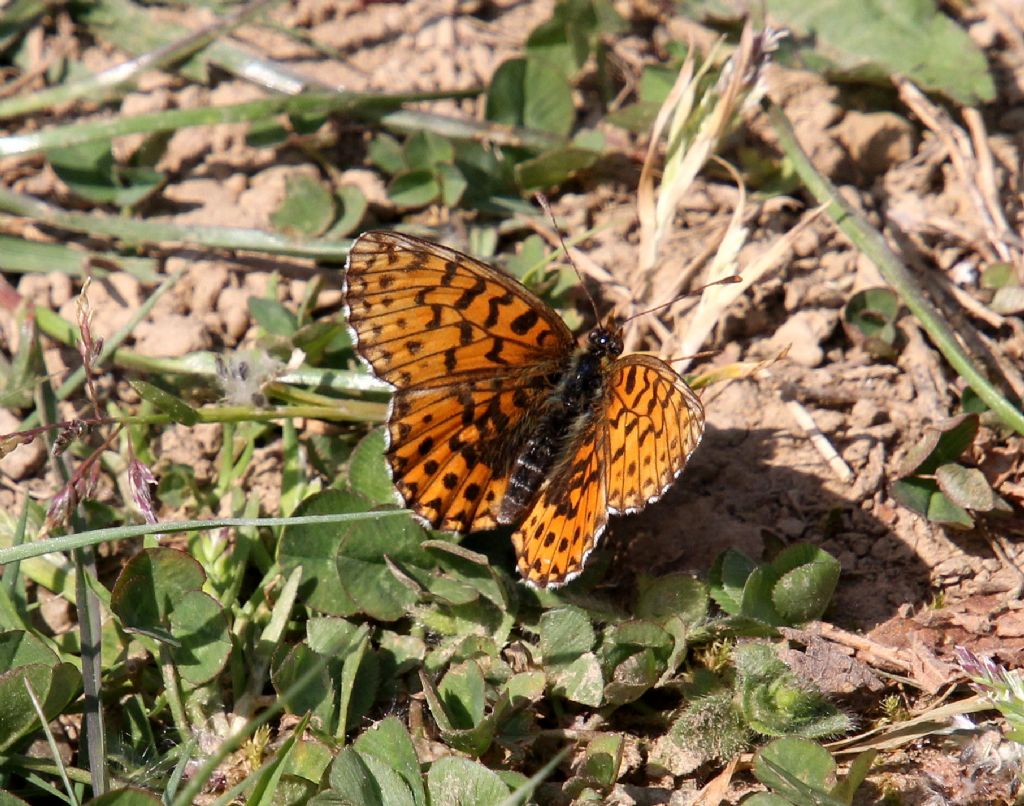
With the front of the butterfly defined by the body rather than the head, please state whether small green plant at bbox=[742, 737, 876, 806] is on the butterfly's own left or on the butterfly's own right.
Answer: on the butterfly's own right

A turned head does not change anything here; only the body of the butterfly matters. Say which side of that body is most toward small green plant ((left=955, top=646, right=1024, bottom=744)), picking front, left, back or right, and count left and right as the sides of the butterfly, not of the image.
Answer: right

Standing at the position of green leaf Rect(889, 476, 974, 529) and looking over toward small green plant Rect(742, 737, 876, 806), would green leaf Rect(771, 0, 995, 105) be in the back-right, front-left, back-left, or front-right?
back-right

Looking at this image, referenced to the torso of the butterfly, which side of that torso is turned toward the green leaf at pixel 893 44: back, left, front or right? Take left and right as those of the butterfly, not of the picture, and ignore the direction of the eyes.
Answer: front

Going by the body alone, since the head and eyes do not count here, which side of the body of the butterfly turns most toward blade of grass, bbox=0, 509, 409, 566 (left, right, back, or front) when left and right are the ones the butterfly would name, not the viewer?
back

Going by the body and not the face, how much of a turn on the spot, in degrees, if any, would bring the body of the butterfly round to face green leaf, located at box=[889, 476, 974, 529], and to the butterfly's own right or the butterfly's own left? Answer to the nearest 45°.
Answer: approximately 45° to the butterfly's own right

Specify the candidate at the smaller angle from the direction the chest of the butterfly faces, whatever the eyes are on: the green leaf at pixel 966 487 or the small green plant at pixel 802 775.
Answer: the green leaf

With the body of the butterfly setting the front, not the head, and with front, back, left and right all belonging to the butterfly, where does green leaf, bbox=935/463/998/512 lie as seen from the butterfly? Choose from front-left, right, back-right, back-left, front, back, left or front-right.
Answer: front-right

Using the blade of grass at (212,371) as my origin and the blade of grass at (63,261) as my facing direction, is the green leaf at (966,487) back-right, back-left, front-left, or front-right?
back-right

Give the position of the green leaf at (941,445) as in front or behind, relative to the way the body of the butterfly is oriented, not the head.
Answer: in front

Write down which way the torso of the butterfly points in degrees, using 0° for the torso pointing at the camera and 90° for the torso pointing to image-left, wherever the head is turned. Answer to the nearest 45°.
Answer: approximately 225°

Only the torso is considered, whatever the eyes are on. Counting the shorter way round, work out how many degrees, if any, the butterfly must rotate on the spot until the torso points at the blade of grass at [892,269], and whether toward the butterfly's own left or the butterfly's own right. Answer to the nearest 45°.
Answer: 0° — it already faces it

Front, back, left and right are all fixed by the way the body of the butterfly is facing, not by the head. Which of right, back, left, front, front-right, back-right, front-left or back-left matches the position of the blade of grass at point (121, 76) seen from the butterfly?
left

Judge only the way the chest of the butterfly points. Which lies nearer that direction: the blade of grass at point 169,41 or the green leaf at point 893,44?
the green leaf
